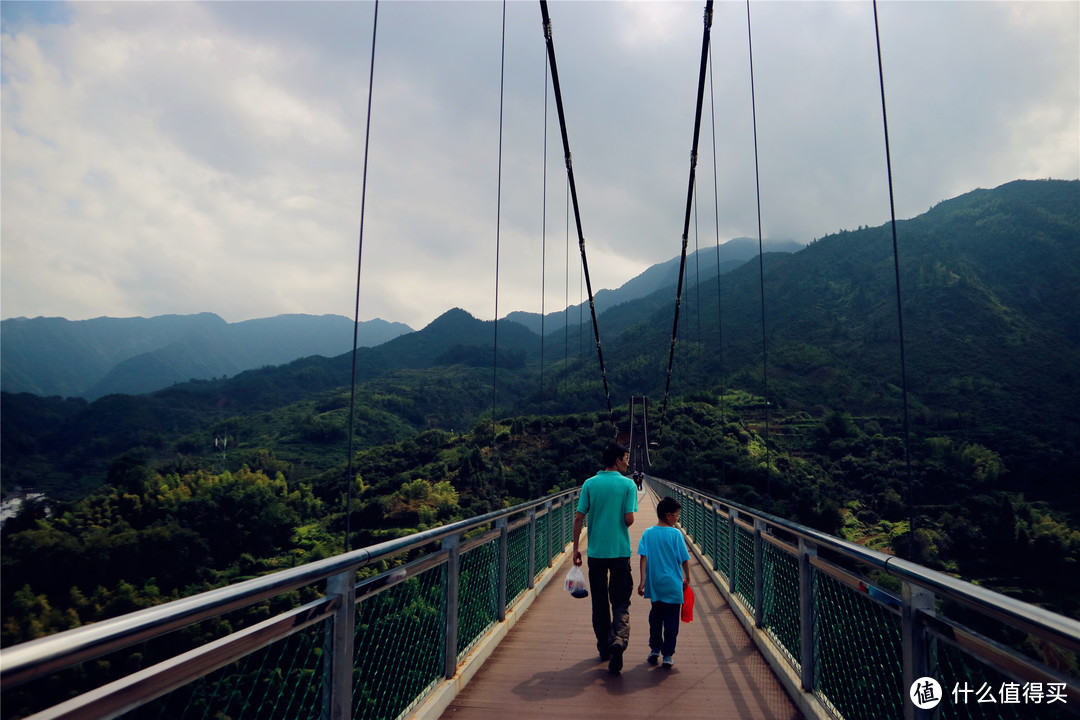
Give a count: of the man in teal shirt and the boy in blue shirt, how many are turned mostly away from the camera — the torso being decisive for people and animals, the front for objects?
2

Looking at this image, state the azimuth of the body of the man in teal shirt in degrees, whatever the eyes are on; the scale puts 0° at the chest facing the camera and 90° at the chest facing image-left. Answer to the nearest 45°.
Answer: approximately 180°

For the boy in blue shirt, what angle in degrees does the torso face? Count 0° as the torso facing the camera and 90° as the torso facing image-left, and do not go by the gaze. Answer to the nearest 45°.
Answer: approximately 180°
